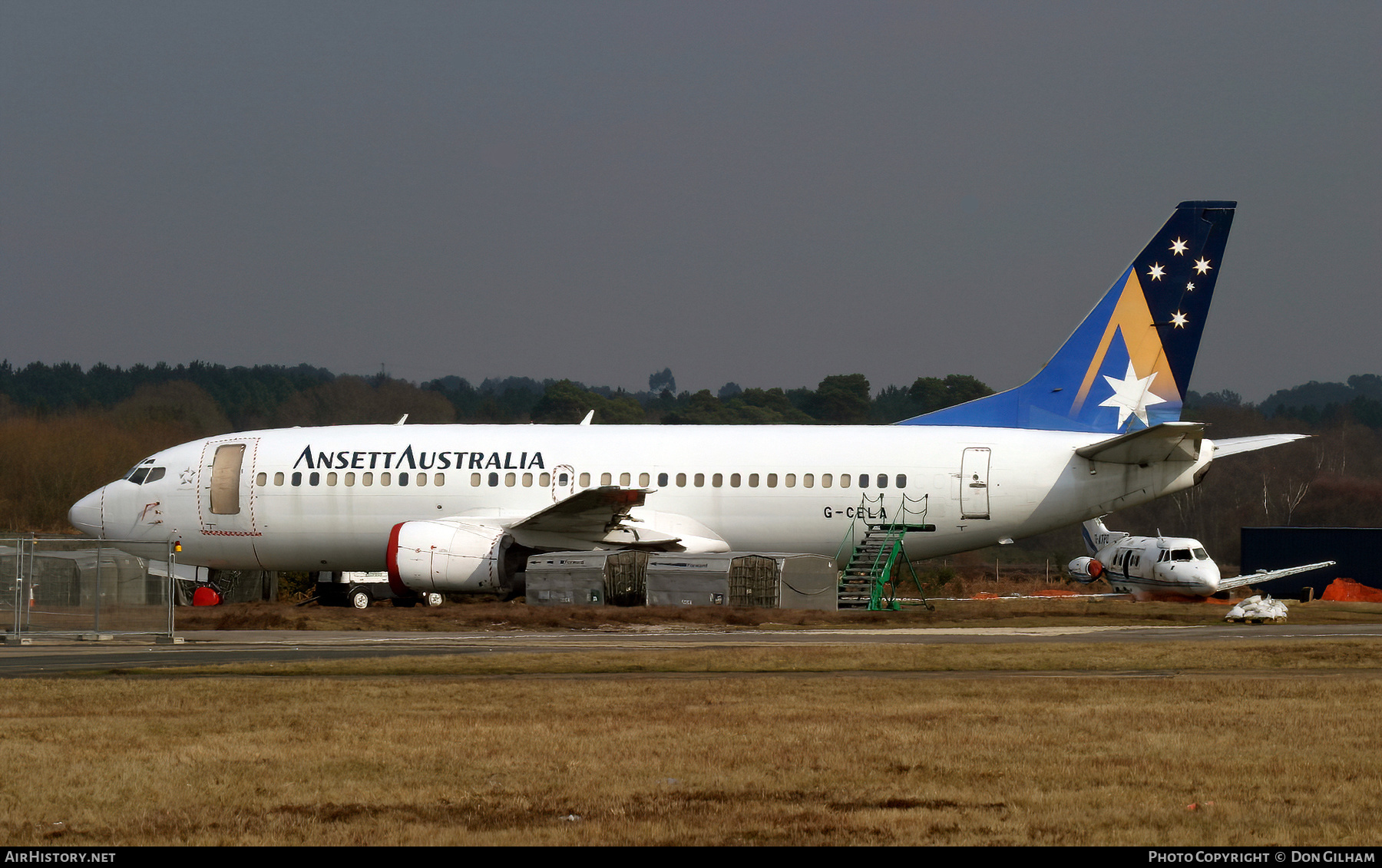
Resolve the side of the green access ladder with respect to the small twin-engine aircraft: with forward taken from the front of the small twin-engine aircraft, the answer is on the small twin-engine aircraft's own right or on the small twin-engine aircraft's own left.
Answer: on the small twin-engine aircraft's own right

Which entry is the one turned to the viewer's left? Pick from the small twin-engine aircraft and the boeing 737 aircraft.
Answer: the boeing 737 aircraft

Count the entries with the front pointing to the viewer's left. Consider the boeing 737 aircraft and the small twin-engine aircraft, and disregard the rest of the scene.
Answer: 1

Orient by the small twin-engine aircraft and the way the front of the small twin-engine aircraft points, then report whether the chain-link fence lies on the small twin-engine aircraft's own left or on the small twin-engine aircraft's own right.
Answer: on the small twin-engine aircraft's own right

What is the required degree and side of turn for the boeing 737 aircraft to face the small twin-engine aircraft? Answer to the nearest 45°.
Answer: approximately 135° to its right

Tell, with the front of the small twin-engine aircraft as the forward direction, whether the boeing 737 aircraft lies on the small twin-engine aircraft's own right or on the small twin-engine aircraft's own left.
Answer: on the small twin-engine aircraft's own right

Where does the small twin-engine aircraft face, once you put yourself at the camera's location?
facing the viewer and to the right of the viewer

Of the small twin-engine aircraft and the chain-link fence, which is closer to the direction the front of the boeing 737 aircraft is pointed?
the chain-link fence

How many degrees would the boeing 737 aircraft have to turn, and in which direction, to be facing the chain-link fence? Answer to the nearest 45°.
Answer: approximately 45° to its left

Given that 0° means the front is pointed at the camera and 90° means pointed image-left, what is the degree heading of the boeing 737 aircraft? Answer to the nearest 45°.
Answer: approximately 90°
